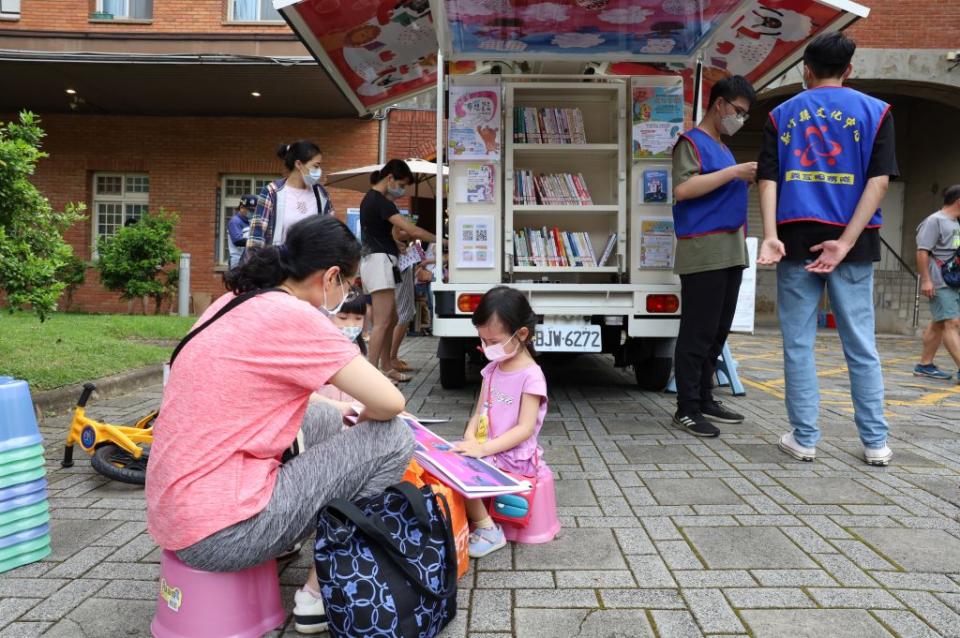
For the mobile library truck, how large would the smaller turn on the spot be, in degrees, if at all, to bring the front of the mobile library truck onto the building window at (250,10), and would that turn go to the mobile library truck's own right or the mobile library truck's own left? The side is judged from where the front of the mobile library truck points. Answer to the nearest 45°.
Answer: approximately 45° to the mobile library truck's own left

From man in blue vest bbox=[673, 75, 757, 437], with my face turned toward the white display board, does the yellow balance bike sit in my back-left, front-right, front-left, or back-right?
back-left

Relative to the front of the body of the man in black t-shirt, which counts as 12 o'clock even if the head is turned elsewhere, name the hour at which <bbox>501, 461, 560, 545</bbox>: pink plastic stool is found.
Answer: The pink plastic stool is roughly at 7 o'clock from the man in black t-shirt.

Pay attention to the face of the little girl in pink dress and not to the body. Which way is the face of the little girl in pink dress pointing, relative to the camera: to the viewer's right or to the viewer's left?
to the viewer's left

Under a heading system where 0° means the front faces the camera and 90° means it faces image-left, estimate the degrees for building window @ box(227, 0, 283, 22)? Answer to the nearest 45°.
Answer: approximately 0°

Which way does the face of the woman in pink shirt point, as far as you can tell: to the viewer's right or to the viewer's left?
to the viewer's right

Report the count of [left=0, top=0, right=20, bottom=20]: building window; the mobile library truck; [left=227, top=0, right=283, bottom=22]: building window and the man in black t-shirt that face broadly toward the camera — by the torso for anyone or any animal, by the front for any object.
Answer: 2

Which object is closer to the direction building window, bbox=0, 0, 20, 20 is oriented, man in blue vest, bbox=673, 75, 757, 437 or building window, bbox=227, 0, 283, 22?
the man in blue vest

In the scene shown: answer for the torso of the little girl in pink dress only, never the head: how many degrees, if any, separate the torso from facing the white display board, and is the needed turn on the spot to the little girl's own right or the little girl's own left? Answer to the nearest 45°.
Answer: approximately 180°

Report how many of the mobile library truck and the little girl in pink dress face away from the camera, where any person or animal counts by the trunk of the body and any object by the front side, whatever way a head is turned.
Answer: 1

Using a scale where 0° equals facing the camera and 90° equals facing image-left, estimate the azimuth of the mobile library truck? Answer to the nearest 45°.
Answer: approximately 180°

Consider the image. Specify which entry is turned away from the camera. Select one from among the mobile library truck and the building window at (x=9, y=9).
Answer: the mobile library truck

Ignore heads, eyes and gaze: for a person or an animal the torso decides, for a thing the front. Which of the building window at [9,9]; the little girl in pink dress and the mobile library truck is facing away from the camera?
the mobile library truck

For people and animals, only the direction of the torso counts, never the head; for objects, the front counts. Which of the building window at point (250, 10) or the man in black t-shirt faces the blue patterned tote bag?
the building window

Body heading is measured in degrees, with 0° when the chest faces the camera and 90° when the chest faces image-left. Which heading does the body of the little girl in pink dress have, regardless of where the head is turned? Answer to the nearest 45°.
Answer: approximately 45°

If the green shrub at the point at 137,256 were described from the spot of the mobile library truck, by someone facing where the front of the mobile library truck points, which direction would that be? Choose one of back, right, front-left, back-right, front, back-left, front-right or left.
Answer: front-left

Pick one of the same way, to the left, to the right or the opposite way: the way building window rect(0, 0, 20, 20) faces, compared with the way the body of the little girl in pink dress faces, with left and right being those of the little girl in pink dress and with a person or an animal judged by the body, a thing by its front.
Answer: to the left
